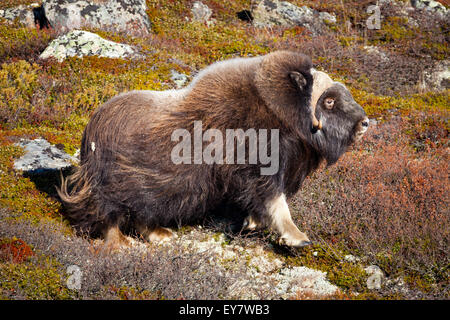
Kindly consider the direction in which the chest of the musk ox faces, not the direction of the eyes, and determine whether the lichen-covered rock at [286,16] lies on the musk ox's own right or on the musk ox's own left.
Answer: on the musk ox's own left

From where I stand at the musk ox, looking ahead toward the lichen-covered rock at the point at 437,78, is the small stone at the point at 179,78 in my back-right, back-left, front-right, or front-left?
front-left

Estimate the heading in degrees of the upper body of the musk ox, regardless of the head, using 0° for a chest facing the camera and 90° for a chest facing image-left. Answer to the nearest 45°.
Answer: approximately 270°

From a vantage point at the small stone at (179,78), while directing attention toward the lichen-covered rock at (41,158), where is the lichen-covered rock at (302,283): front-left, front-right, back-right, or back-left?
front-left

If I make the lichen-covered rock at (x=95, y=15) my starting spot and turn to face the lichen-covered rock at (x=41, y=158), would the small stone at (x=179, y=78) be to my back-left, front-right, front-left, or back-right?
front-left

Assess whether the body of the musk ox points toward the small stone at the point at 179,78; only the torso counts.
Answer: no

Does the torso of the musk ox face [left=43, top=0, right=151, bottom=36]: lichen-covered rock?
no

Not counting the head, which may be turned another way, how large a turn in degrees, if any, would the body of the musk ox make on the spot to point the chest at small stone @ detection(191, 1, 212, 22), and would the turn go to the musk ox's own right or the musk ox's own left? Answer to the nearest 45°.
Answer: approximately 90° to the musk ox's own left

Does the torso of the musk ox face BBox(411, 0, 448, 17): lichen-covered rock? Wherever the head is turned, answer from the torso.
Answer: no

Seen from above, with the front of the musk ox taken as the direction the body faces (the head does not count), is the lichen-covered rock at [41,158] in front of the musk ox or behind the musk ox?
behind
